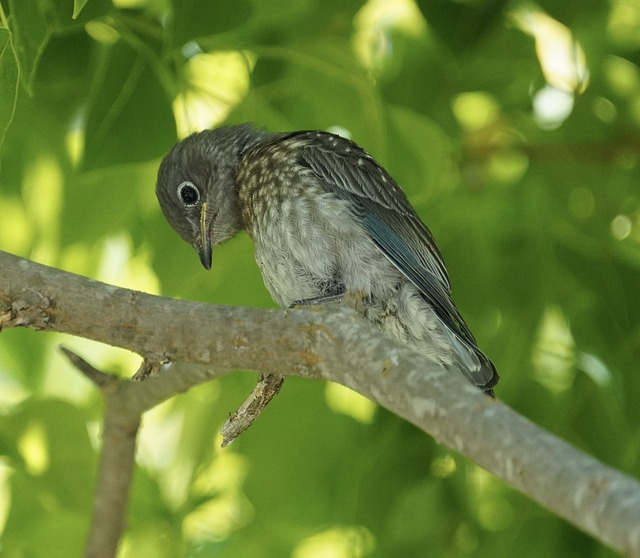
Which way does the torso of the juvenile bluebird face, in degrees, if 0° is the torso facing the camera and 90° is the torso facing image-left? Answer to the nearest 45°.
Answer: approximately 90°
